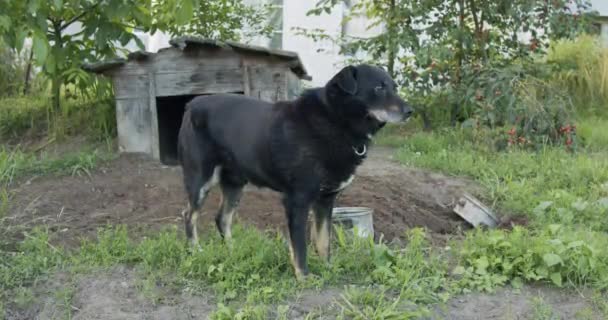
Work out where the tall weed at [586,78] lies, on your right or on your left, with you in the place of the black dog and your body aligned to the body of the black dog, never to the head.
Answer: on your left

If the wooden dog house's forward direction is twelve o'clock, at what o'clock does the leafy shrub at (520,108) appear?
The leafy shrub is roughly at 9 o'clock from the wooden dog house.

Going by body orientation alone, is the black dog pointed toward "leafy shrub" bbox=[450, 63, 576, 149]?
no

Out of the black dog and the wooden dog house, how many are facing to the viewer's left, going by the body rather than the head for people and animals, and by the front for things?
0

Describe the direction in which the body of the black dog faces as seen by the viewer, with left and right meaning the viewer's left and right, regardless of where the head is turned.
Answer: facing the viewer and to the right of the viewer

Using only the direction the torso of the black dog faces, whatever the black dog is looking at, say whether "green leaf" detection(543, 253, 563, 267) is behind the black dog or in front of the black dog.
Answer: in front

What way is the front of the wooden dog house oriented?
toward the camera

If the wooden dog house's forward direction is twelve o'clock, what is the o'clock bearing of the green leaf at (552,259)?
The green leaf is roughly at 11 o'clock from the wooden dog house.

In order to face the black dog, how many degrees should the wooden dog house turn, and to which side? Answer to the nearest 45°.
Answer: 0° — it already faces it

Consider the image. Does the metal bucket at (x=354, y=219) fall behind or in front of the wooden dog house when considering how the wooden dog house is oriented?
in front

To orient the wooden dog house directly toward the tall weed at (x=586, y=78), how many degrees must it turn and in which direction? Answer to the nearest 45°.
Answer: approximately 90° to its left
